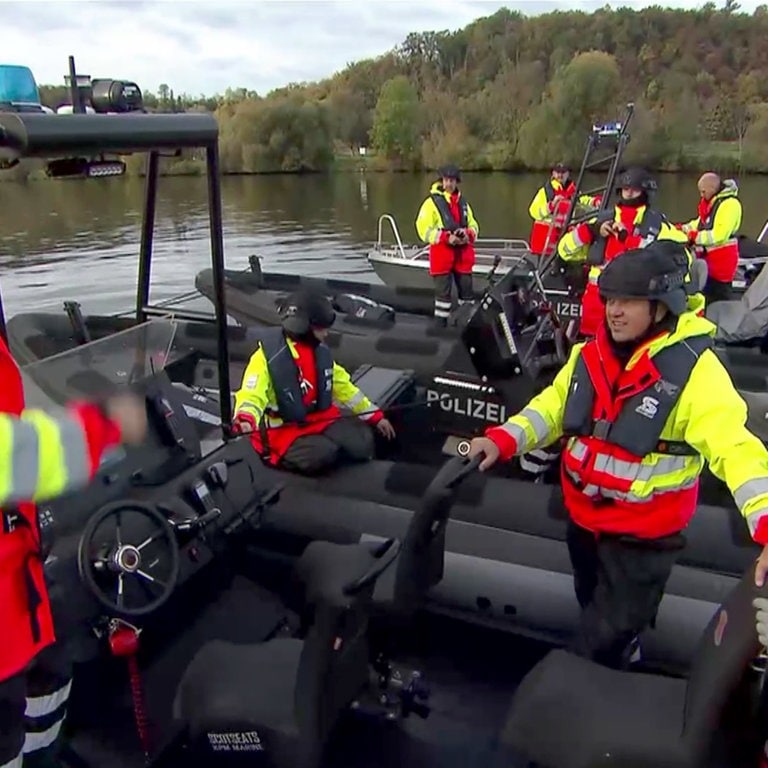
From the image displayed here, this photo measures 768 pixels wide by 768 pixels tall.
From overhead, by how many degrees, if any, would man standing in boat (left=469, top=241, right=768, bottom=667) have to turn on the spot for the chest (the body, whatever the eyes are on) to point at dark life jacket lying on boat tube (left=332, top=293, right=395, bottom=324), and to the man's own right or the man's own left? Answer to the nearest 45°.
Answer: approximately 90° to the man's own right

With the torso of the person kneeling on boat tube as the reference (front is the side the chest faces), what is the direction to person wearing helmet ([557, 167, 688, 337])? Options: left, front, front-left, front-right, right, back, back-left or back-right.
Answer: left

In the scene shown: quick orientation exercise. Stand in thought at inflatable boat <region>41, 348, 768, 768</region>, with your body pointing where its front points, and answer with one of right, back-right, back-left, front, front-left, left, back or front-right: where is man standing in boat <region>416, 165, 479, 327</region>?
front-right

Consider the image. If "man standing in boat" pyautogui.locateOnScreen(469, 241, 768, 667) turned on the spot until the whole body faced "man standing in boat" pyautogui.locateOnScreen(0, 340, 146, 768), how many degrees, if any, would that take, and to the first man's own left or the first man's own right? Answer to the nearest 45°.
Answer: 0° — they already face them

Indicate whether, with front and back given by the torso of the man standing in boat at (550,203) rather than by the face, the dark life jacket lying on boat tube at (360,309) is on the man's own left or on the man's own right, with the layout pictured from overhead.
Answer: on the man's own right

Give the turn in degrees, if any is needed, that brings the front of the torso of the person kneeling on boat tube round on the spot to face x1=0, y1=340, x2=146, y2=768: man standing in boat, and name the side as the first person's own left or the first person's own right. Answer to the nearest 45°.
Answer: approximately 45° to the first person's own right

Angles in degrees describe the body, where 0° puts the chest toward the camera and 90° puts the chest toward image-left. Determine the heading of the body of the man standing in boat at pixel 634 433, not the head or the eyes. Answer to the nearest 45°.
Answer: approximately 45°

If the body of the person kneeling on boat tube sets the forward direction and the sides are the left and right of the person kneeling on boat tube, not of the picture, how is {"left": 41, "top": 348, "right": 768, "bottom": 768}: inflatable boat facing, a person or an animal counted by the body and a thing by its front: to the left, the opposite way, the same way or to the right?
the opposite way

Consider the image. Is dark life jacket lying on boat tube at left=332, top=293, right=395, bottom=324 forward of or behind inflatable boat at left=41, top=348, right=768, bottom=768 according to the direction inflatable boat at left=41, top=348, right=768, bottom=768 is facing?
forward

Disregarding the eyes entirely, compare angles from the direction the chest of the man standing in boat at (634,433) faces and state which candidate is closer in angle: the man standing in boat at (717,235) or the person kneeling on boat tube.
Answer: the person kneeling on boat tube

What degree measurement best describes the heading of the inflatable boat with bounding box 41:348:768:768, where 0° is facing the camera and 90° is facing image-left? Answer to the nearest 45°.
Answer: approximately 135°

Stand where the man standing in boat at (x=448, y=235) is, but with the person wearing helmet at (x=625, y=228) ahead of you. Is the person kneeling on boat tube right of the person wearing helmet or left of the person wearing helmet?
right

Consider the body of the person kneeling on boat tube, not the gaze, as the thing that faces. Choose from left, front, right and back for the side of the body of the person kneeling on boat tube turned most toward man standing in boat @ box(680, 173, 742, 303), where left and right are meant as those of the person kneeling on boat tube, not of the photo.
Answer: left

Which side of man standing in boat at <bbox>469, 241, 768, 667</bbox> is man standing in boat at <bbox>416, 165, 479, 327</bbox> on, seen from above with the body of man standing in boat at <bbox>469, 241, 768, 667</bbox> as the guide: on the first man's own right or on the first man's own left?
on the first man's own right

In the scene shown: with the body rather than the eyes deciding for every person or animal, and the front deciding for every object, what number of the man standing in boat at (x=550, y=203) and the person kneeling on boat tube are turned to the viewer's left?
0
